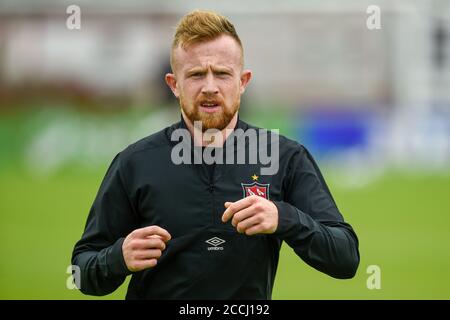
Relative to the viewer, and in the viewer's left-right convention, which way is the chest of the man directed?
facing the viewer
